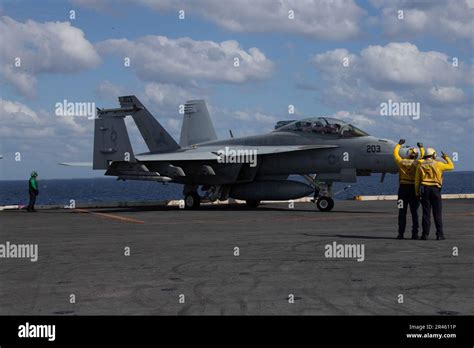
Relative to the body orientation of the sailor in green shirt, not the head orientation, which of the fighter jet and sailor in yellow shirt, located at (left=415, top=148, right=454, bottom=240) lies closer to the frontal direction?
the fighter jet

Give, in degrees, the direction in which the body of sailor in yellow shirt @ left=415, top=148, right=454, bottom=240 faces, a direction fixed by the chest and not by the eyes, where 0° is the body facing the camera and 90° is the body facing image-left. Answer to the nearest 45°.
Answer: approximately 180°

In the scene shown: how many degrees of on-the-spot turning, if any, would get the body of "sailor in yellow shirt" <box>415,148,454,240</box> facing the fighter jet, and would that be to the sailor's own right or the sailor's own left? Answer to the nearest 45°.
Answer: approximately 45° to the sailor's own left

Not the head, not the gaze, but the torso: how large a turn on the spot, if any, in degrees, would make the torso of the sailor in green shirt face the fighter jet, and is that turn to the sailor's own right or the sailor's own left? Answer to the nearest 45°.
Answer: approximately 45° to the sailor's own right

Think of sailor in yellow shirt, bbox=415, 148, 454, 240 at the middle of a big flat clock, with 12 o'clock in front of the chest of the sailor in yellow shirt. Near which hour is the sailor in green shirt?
The sailor in green shirt is roughly at 10 o'clock from the sailor in yellow shirt.

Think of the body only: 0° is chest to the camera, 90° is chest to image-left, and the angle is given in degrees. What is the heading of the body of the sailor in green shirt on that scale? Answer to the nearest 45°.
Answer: approximately 270°

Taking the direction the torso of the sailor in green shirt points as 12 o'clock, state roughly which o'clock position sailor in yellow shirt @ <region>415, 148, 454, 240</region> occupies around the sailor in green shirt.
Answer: The sailor in yellow shirt is roughly at 2 o'clock from the sailor in green shirt.

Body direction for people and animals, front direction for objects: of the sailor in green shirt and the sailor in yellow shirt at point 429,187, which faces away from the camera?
the sailor in yellow shirt

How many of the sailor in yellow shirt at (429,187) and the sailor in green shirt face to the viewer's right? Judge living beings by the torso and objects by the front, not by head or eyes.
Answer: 1

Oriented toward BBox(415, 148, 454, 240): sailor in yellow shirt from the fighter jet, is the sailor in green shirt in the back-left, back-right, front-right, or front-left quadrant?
back-right
